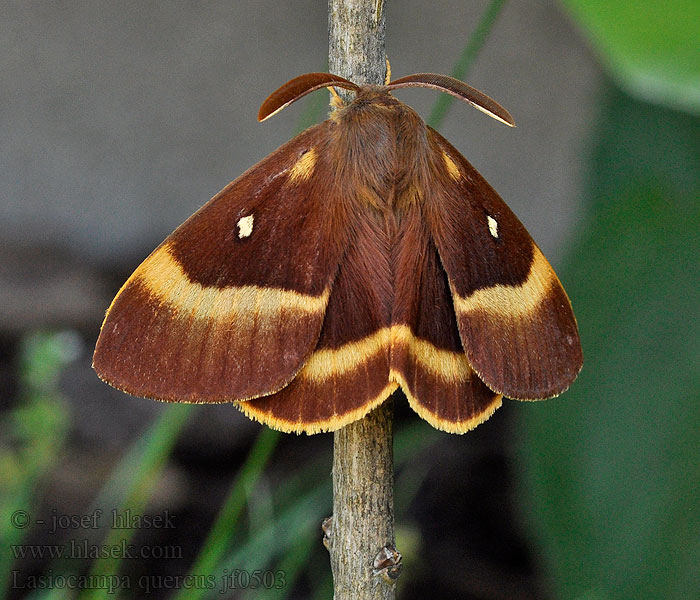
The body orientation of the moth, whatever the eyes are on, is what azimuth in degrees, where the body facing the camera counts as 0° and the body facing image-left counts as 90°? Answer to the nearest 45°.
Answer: approximately 180°

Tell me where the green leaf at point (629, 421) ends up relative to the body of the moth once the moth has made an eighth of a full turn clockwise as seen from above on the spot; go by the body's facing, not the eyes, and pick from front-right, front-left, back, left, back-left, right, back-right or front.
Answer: front
